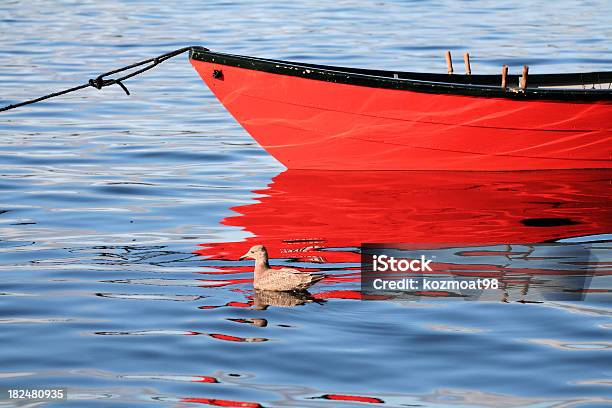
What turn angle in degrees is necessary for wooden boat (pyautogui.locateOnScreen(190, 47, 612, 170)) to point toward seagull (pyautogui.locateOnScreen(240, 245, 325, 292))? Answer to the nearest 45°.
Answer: approximately 90° to its left

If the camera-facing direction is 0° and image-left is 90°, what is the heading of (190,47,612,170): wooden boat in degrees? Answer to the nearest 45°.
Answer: approximately 90°

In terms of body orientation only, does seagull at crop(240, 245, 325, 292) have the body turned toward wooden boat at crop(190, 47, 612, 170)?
no

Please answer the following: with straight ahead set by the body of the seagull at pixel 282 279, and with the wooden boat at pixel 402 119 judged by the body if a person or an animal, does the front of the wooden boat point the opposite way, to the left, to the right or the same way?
the same way

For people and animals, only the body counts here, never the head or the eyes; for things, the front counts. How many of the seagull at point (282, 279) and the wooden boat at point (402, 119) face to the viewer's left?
2

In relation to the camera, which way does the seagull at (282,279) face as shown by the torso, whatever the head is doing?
to the viewer's left
